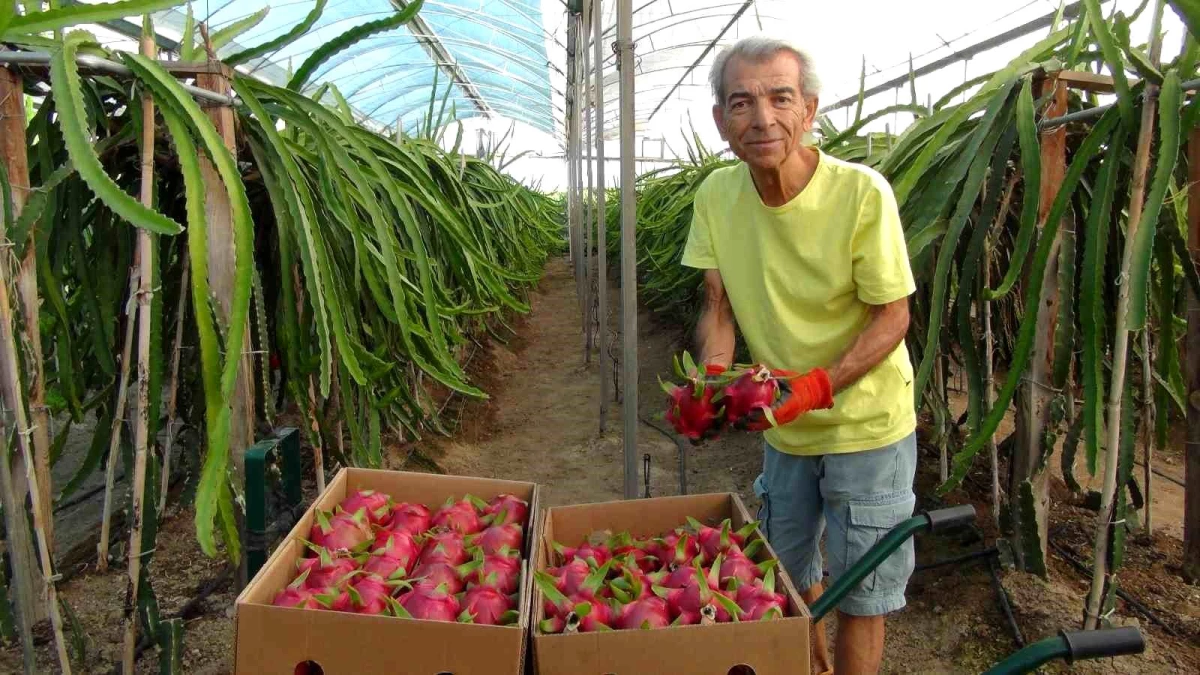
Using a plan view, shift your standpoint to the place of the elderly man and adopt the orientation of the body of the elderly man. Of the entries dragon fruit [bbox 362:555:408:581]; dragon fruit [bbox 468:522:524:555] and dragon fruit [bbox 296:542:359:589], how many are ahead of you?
3

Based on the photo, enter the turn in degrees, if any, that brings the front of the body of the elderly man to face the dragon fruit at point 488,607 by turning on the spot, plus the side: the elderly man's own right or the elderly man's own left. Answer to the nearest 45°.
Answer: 0° — they already face it

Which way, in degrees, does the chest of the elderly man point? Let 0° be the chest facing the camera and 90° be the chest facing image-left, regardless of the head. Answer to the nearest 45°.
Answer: approximately 45°

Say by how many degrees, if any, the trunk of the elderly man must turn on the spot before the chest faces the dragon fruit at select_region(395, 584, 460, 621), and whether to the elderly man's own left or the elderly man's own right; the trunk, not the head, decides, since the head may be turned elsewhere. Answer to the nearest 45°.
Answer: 0° — they already face it

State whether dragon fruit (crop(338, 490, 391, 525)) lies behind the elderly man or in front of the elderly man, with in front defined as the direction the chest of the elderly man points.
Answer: in front

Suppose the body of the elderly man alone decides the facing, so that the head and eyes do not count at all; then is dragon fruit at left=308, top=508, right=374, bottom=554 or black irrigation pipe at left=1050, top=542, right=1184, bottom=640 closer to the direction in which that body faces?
the dragon fruit

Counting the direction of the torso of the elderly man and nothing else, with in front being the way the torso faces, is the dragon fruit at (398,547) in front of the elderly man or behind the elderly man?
in front

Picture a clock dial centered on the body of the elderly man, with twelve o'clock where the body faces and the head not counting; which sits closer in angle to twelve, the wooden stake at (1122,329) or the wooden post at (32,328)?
the wooden post

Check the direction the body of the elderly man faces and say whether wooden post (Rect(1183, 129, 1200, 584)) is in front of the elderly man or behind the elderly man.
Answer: behind

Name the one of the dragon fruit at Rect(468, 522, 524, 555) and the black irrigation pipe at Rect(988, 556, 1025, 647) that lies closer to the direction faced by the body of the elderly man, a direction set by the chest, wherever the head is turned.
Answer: the dragon fruit

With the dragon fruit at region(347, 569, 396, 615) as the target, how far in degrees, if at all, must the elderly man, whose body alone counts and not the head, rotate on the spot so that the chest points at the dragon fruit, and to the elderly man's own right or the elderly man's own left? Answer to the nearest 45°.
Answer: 0° — they already face it
